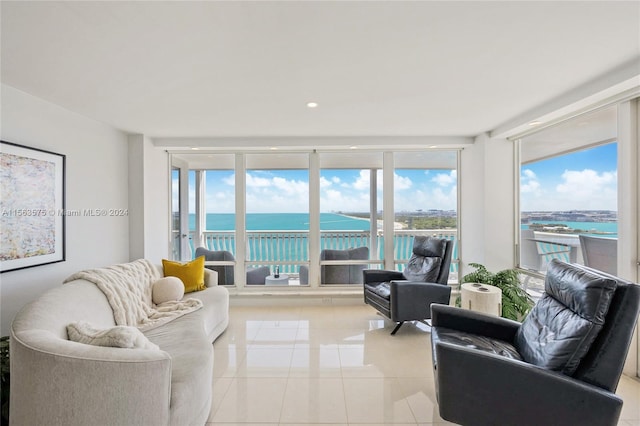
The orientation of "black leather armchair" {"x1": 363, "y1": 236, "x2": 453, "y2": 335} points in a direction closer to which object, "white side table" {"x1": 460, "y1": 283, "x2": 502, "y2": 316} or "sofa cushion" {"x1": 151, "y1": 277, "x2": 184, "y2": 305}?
the sofa cushion

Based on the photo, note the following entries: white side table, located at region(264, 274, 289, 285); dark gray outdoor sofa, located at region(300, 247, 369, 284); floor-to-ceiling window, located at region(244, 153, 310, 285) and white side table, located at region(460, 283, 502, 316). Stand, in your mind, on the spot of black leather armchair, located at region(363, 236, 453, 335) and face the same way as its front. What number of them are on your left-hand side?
1

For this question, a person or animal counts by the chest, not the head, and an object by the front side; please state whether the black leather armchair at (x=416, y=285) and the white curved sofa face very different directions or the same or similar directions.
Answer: very different directions

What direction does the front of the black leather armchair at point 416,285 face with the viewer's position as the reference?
facing the viewer and to the left of the viewer

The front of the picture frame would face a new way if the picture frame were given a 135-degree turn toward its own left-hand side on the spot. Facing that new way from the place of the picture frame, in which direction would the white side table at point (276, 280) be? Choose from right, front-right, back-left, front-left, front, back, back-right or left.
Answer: right

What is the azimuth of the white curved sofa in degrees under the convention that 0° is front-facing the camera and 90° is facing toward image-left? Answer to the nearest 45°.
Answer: approximately 270°

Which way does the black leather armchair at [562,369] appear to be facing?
to the viewer's left

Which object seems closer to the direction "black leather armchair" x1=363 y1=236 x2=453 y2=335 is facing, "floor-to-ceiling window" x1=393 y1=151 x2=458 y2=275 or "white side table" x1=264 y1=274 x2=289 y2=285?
the white side table

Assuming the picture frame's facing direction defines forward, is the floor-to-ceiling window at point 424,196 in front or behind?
in front

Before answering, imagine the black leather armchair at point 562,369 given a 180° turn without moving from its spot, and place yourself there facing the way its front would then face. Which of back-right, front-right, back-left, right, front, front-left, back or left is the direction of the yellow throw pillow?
back

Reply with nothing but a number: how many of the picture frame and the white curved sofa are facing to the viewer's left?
0

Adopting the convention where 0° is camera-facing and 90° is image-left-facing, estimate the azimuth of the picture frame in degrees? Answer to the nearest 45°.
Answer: approximately 315°

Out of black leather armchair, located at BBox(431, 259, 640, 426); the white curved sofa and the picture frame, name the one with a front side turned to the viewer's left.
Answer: the black leather armchair

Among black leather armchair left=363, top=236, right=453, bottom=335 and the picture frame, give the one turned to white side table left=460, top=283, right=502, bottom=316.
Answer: the picture frame

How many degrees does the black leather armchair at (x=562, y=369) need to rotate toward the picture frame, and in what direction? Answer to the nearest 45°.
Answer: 0° — it already faces it

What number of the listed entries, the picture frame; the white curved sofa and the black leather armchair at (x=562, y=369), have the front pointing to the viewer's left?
1

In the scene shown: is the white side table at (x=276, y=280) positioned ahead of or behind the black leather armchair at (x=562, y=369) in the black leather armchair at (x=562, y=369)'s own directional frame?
ahead

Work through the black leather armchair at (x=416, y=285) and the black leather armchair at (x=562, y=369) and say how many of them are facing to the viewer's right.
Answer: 0

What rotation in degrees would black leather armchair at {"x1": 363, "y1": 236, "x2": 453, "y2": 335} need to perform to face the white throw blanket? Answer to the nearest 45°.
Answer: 0° — it already faces it

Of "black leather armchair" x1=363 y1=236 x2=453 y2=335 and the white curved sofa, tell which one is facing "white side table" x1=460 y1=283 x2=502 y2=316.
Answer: the white curved sofa
